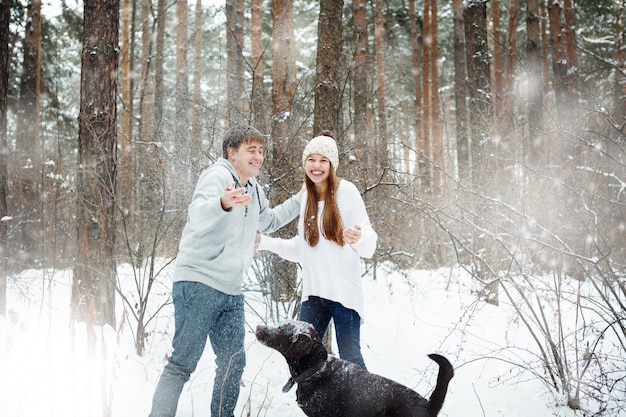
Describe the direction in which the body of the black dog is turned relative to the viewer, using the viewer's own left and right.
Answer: facing to the left of the viewer

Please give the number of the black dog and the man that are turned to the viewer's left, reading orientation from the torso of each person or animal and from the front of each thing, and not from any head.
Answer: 1

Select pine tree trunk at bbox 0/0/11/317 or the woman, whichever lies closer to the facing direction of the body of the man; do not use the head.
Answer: the woman

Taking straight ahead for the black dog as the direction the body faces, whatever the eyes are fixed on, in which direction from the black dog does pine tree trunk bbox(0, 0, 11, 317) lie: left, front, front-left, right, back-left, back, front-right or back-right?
front-right

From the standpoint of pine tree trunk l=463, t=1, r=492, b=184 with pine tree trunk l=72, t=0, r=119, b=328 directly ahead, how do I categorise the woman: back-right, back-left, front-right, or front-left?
front-left

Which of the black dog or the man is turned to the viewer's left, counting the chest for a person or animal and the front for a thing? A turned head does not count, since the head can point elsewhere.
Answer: the black dog

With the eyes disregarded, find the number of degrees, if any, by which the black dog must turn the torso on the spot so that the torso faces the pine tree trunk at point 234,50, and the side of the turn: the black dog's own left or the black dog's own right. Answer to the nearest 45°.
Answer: approximately 90° to the black dog's own right

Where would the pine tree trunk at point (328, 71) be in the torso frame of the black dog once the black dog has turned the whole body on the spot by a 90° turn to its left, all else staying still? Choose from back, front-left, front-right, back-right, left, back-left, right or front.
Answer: back

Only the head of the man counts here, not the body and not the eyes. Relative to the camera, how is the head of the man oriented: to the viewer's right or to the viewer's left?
to the viewer's right

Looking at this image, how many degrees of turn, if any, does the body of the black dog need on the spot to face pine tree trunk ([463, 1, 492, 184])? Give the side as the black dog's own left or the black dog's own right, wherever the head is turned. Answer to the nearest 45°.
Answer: approximately 90° to the black dog's own right

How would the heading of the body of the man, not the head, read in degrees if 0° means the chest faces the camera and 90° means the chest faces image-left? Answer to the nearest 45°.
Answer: approximately 315°
